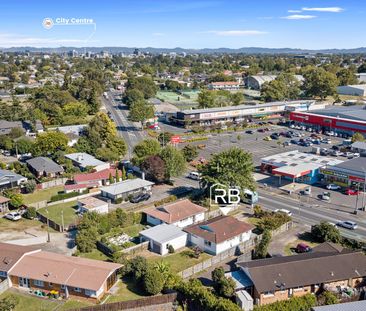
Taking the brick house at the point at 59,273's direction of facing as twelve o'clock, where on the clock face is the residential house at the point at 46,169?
The residential house is roughly at 6 o'clock from the brick house.

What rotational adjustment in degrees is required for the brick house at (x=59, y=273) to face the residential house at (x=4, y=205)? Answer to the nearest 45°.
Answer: approximately 180°

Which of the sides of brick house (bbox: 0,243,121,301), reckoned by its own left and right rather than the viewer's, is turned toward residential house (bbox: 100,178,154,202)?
back

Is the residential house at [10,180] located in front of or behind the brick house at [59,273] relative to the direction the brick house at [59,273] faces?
behind

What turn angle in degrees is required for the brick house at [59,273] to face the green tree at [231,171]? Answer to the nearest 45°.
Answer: approximately 135° to its left

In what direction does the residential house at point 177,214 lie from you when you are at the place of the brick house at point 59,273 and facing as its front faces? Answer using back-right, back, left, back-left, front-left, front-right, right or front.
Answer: back-left

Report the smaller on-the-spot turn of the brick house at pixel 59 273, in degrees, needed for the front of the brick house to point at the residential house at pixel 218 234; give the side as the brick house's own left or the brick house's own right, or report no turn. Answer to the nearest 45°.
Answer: approximately 90° to the brick house's own left

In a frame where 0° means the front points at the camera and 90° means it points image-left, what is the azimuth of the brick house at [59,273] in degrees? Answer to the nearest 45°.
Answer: approximately 0°

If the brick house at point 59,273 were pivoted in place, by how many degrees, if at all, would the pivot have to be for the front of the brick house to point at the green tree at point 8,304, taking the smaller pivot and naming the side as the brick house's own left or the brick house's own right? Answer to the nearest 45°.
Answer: approximately 45° to the brick house's own right

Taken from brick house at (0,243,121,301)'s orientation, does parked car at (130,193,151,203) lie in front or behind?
behind

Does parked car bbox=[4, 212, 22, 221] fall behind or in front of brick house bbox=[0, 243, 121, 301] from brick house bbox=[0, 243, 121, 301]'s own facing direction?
behind

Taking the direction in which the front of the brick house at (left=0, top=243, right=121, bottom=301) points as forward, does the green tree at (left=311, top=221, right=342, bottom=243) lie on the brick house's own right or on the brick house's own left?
on the brick house's own left
